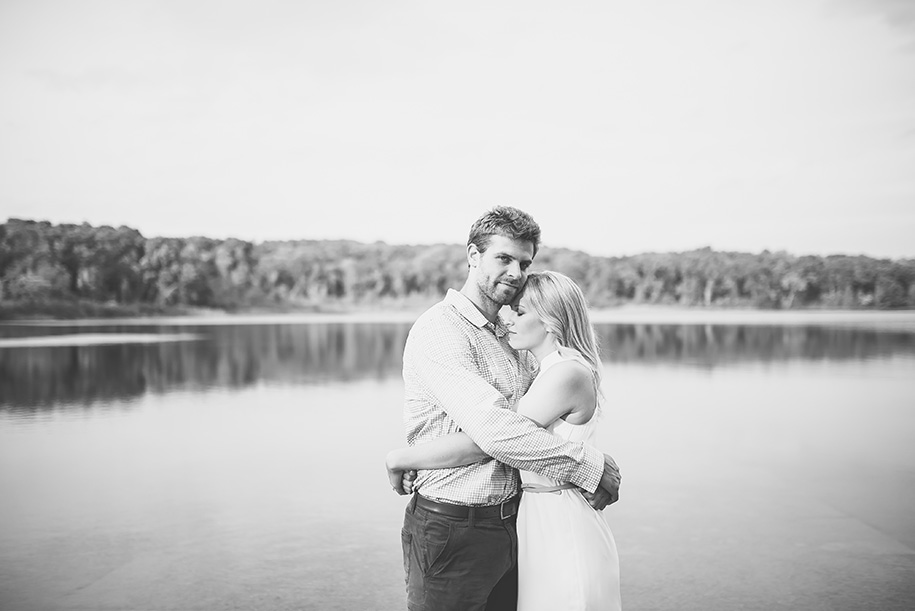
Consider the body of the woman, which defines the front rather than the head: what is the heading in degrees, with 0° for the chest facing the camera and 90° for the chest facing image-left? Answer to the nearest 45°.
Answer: approximately 90°

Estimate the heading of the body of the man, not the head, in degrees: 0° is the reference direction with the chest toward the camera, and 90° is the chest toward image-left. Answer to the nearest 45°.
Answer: approximately 315°
